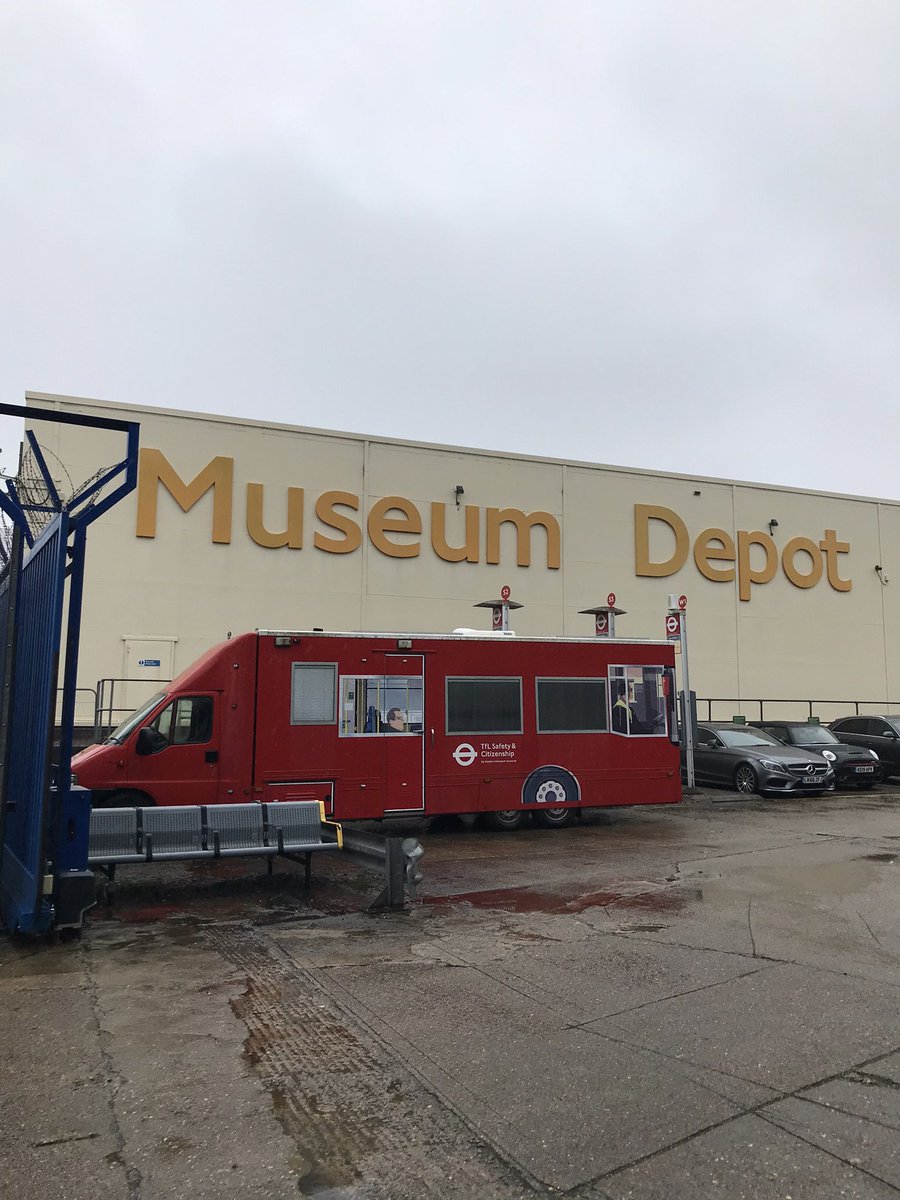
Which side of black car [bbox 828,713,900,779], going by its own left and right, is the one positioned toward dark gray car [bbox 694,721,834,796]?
right

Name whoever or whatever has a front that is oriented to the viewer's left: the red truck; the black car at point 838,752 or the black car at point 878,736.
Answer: the red truck

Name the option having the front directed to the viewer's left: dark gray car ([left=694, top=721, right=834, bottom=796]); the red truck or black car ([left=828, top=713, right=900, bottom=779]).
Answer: the red truck

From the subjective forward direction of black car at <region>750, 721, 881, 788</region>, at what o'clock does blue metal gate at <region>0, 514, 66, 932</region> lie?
The blue metal gate is roughly at 2 o'clock from the black car.

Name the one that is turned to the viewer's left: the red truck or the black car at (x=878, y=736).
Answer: the red truck

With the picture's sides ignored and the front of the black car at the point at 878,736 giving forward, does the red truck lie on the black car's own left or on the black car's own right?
on the black car's own right

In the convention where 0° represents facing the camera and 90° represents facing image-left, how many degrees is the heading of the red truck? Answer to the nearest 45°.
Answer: approximately 90°

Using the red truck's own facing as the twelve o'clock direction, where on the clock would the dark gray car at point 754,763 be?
The dark gray car is roughly at 5 o'clock from the red truck.

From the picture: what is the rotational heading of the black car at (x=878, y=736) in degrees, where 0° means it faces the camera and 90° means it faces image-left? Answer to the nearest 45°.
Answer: approximately 315°

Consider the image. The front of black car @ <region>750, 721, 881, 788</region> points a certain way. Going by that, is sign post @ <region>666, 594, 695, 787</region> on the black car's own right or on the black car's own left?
on the black car's own right

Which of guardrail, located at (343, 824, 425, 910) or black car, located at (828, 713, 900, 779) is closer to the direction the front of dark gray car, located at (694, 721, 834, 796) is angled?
the guardrail
